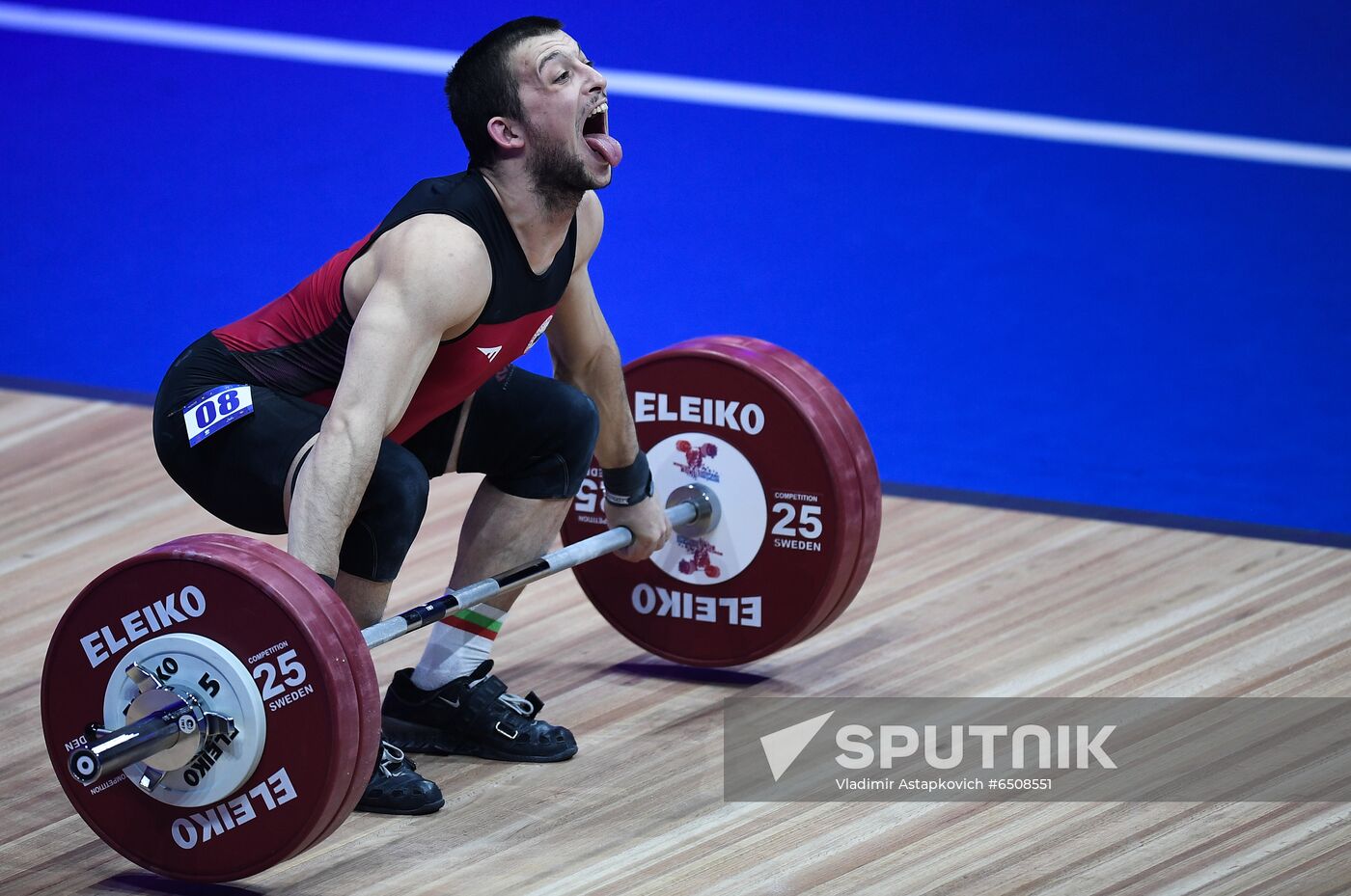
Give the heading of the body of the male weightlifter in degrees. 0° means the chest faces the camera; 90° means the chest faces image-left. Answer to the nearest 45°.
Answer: approximately 315°

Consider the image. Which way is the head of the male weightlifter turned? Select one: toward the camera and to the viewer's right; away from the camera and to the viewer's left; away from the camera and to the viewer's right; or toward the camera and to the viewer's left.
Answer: toward the camera and to the viewer's right
